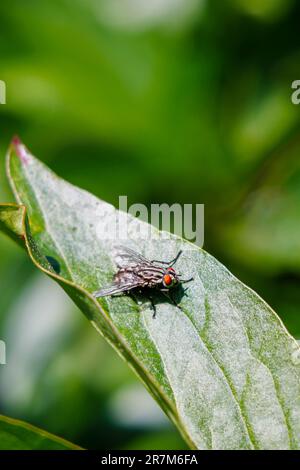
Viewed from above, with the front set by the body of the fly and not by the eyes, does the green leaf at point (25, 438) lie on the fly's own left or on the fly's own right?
on the fly's own right

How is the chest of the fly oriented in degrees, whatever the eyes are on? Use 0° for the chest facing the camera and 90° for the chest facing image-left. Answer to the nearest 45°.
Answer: approximately 270°
